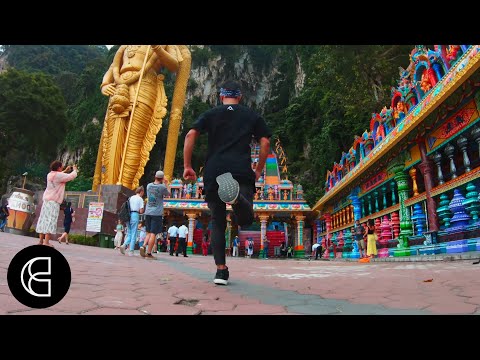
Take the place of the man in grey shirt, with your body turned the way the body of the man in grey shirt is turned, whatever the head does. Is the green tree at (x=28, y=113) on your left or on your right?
on your left

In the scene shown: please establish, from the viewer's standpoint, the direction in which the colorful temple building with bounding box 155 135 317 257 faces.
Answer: facing the viewer

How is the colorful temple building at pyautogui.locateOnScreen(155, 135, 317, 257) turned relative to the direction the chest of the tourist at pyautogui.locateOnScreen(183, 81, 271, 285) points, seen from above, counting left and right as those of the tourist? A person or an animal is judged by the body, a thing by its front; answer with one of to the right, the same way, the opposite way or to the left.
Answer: the opposite way

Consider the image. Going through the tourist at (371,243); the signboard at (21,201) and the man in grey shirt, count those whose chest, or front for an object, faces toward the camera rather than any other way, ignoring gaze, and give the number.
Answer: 1

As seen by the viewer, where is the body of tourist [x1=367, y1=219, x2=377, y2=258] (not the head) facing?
away from the camera

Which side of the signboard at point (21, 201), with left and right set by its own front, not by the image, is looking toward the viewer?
front

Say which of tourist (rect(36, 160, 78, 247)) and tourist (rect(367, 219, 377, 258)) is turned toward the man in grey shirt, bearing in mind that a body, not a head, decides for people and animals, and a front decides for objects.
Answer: tourist (rect(36, 160, 78, 247))

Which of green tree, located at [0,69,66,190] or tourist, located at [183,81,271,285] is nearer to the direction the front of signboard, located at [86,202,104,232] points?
the tourist

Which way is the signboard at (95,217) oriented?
toward the camera

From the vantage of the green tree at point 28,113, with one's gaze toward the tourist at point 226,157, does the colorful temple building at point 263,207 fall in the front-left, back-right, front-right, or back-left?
front-left

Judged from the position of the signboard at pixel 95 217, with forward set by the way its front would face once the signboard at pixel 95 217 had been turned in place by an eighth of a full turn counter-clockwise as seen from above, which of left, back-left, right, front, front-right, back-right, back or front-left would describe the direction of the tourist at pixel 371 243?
front

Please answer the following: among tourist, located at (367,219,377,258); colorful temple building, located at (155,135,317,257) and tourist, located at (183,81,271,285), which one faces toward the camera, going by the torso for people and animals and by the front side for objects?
the colorful temple building

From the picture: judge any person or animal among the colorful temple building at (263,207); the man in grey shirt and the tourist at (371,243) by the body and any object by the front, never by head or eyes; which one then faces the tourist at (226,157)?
the colorful temple building

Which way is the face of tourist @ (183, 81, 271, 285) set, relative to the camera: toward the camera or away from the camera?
away from the camera

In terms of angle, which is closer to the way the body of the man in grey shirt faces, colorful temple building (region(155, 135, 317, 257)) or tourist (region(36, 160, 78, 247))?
the colorful temple building

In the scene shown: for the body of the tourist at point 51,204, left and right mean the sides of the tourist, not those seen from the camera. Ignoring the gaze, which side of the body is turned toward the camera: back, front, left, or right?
right
